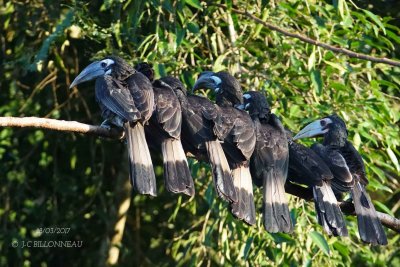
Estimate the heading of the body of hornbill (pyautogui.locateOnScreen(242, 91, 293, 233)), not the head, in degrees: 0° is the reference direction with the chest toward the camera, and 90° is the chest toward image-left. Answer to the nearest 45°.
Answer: approximately 135°

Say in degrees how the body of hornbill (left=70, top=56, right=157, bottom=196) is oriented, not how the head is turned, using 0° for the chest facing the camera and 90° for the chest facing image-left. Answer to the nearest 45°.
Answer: approximately 135°

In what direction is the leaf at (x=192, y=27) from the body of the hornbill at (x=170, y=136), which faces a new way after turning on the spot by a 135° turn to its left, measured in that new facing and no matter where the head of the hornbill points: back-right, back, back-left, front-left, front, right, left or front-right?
back

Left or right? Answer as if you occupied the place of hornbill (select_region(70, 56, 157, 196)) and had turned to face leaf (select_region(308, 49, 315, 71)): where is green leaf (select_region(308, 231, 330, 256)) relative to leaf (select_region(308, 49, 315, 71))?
right

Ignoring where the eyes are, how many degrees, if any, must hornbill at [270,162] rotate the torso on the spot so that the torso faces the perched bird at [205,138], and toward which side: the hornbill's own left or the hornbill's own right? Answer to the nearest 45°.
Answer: approximately 90° to the hornbill's own left

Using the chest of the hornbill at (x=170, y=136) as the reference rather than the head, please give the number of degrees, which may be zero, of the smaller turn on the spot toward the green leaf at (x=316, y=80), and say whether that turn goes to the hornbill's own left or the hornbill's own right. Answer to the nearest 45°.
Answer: approximately 90° to the hornbill's own right

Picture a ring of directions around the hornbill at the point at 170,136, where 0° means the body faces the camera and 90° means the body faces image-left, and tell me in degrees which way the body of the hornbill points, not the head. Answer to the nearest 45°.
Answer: approximately 135°

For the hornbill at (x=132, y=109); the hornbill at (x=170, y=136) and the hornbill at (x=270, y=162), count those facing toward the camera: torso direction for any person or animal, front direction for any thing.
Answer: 0
